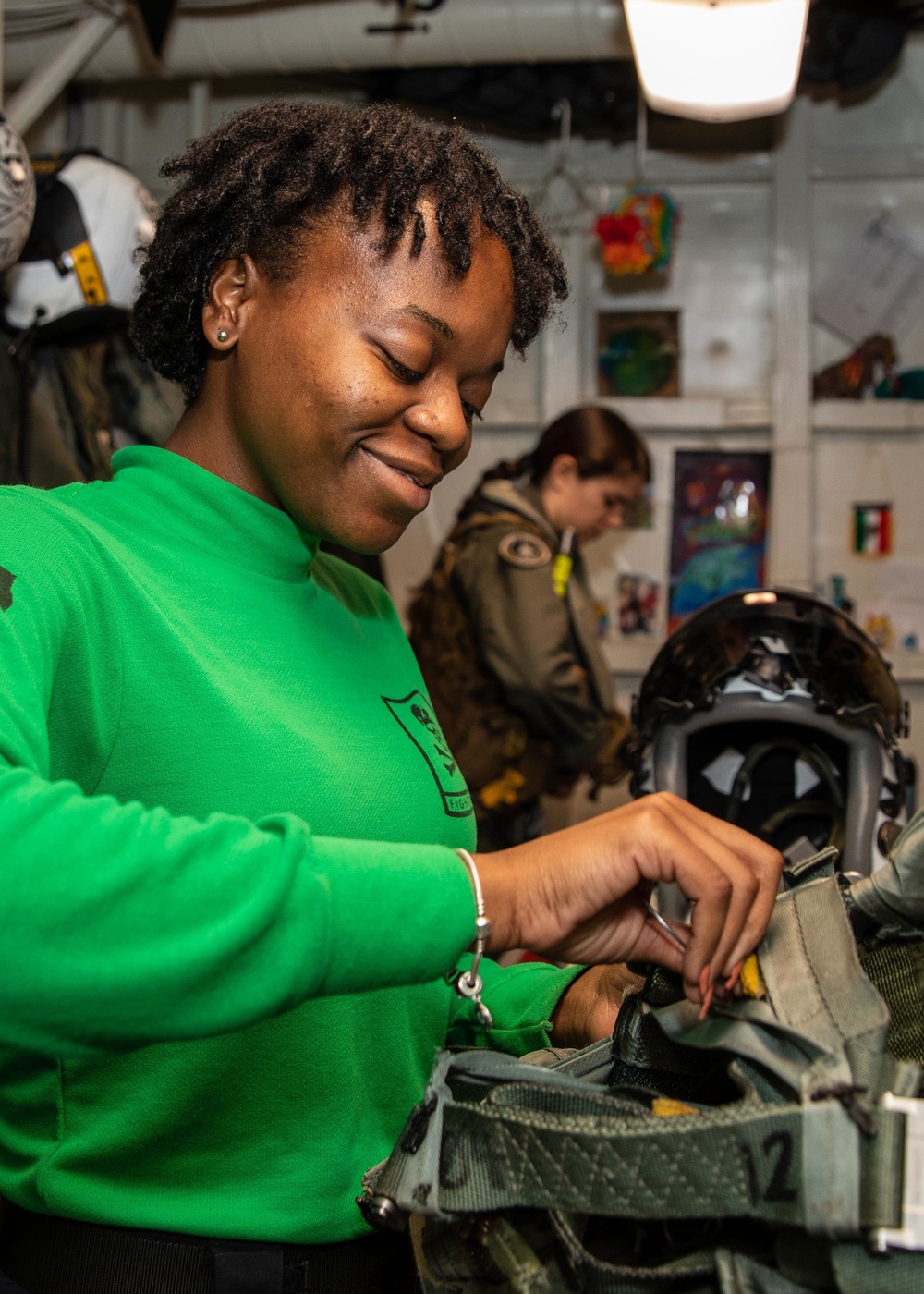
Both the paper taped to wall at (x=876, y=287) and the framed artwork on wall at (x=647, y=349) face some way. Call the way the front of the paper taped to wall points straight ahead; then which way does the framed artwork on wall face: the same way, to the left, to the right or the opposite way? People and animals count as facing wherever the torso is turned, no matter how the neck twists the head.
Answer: the same way

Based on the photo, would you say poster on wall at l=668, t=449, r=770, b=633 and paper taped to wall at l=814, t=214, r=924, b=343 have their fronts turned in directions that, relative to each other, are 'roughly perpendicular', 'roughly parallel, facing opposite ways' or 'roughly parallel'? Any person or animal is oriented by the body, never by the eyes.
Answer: roughly parallel

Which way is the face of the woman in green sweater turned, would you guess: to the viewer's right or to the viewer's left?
to the viewer's right

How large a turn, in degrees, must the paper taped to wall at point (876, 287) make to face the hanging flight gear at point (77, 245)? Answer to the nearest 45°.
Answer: approximately 45° to its right

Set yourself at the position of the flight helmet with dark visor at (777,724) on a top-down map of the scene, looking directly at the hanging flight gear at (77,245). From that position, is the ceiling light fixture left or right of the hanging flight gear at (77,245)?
right

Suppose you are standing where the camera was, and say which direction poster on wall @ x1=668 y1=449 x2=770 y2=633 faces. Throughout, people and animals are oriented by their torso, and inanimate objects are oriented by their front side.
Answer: facing the viewer

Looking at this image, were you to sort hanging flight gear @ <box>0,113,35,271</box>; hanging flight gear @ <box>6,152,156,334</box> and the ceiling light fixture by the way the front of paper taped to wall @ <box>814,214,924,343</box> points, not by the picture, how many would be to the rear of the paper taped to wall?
0

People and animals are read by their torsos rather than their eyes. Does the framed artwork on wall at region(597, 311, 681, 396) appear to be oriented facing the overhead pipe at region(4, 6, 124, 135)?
no

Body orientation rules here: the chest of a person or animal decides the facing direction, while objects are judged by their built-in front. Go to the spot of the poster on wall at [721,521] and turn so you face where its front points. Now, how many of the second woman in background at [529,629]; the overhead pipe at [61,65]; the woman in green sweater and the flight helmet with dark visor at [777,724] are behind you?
0

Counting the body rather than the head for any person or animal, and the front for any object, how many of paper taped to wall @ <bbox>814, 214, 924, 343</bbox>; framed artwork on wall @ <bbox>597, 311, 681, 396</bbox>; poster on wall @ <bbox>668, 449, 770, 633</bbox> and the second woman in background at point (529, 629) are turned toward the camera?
3

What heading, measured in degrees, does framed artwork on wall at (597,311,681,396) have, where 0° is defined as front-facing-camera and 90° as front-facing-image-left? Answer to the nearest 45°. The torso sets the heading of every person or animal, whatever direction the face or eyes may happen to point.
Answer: approximately 0°

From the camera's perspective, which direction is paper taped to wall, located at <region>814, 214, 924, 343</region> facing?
toward the camera

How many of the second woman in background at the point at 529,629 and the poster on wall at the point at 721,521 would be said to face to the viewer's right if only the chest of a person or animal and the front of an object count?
1

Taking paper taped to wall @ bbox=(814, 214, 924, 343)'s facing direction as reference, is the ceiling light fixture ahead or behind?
ahead

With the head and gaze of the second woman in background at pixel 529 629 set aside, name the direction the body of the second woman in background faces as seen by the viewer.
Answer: to the viewer's right

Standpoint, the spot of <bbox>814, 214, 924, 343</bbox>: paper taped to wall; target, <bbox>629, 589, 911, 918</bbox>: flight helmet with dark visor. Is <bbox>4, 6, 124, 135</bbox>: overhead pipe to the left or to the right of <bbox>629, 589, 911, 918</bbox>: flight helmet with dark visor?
right

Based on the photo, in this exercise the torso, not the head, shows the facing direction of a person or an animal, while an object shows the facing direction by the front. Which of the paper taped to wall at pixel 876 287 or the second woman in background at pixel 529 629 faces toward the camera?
the paper taped to wall

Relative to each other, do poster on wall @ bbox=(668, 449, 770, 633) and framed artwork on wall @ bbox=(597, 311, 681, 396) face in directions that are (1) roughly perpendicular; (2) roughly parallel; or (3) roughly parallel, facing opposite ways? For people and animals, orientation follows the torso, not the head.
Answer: roughly parallel
